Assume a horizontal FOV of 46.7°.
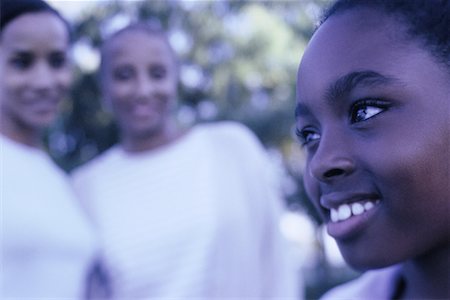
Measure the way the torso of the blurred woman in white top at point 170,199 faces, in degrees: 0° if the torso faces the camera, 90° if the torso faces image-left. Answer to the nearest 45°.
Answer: approximately 0°

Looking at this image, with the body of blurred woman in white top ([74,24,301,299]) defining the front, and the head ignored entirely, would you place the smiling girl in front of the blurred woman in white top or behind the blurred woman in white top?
in front
